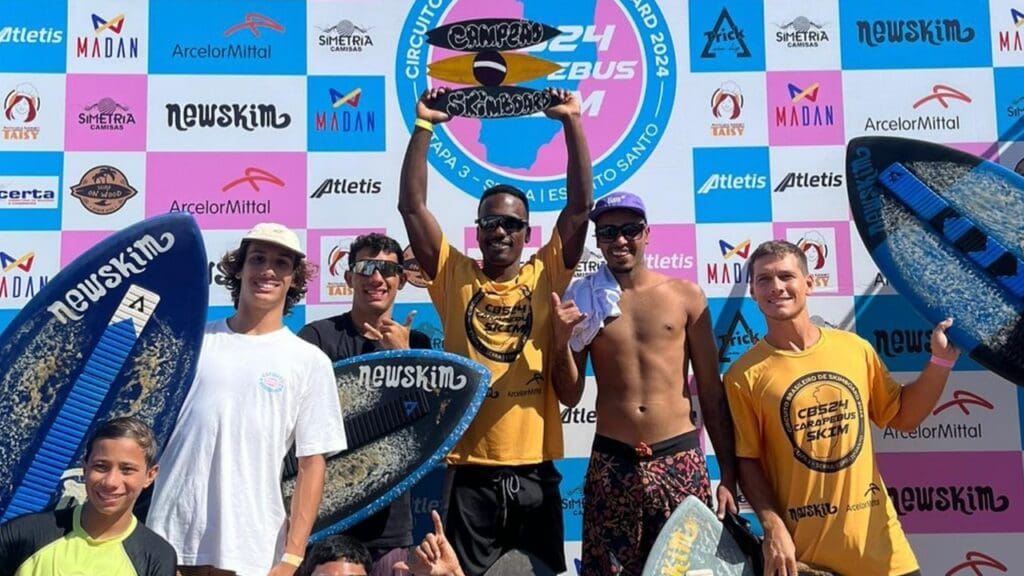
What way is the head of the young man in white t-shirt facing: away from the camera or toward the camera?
toward the camera

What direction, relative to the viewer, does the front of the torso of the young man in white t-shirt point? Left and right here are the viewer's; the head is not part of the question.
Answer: facing the viewer

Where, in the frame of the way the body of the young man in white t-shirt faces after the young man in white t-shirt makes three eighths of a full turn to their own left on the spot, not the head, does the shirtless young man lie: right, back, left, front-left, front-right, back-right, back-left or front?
front-right

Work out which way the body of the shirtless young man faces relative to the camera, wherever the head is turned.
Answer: toward the camera

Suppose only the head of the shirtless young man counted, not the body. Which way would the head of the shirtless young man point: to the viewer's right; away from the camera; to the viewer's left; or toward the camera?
toward the camera

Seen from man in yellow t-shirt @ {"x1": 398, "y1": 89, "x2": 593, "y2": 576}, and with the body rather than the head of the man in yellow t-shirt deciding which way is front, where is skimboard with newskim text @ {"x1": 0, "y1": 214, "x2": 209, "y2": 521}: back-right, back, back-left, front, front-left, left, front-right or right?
right

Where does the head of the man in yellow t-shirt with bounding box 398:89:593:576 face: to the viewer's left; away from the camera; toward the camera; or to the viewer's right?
toward the camera

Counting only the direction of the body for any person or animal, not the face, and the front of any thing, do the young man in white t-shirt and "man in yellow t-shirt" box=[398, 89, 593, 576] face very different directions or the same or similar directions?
same or similar directions

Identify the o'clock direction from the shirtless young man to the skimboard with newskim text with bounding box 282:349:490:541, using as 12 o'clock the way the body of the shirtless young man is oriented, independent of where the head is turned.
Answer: The skimboard with newskim text is roughly at 3 o'clock from the shirtless young man.

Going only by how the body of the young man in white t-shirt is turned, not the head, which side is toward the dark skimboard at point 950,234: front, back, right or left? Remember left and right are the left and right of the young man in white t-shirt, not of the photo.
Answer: left

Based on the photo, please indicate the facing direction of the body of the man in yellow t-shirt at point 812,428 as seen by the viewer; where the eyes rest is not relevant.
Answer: toward the camera

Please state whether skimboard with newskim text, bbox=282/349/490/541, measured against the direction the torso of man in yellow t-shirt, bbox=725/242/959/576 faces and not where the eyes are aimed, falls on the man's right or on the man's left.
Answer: on the man's right
